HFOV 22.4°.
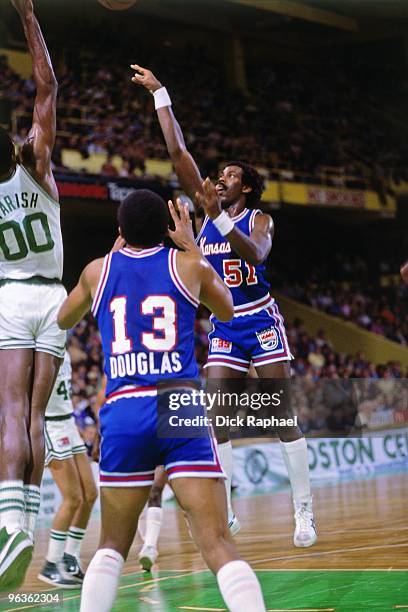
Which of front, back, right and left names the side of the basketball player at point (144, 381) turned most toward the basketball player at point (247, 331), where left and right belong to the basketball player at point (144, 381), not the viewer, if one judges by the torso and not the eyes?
front

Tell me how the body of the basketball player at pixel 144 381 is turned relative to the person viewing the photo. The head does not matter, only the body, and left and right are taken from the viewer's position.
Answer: facing away from the viewer

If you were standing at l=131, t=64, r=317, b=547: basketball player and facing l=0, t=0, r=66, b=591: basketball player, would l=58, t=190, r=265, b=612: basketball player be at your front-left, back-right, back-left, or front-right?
front-left

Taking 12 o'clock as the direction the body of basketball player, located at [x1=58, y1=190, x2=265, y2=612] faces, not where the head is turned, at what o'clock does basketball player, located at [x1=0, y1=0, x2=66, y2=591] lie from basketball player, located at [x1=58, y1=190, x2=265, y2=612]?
basketball player, located at [x1=0, y1=0, x2=66, y2=591] is roughly at 11 o'clock from basketball player, located at [x1=58, y1=190, x2=265, y2=612].

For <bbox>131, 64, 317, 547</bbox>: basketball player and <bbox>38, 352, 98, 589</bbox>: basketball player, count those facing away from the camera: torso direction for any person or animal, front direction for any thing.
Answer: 0

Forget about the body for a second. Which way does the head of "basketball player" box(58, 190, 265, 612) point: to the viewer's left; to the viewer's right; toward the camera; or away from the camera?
away from the camera

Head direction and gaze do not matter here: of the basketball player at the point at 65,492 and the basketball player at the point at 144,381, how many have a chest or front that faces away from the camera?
1

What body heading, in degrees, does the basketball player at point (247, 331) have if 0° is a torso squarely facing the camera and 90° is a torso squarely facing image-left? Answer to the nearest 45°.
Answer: approximately 45°

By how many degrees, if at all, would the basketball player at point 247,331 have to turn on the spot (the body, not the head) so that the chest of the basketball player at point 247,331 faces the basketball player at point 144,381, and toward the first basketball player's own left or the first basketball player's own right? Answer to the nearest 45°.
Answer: approximately 45° to the first basketball player's own left

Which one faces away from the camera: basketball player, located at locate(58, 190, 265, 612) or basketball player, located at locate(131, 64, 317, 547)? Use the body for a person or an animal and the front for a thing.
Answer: basketball player, located at locate(58, 190, 265, 612)

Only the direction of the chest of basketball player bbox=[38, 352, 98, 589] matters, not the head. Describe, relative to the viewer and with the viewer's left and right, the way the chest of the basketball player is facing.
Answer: facing the viewer and to the right of the viewer
